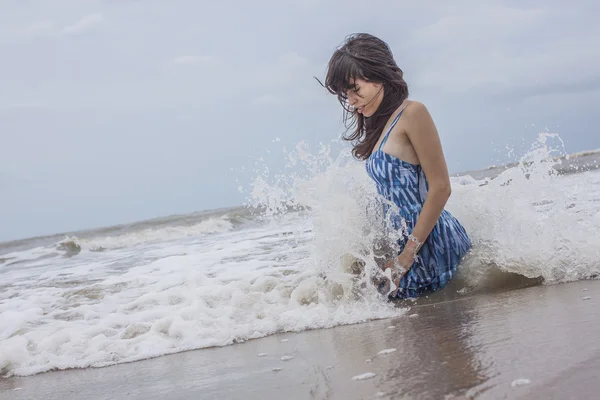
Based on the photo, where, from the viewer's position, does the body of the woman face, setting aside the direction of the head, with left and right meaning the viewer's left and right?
facing to the left of the viewer
